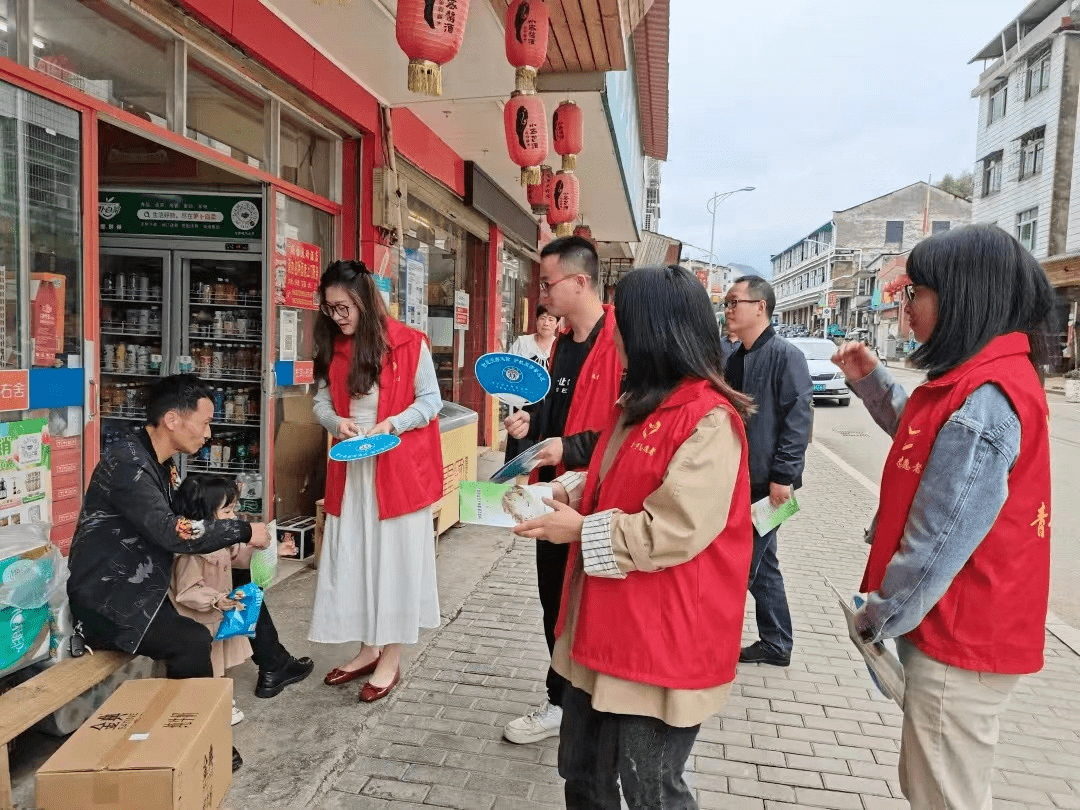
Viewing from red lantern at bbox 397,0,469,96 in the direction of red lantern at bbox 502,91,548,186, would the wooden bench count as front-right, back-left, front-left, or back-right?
back-left

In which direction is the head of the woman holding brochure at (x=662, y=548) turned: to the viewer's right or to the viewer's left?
to the viewer's left

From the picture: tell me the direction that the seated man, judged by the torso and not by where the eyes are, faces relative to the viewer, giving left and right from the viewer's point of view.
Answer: facing to the right of the viewer

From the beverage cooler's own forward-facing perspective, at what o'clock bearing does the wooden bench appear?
The wooden bench is roughly at 12 o'clock from the beverage cooler.

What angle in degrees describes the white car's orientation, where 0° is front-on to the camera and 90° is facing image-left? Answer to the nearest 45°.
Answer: approximately 0°

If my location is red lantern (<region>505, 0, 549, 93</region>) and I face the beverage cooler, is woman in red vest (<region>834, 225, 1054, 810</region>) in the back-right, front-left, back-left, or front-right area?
back-left

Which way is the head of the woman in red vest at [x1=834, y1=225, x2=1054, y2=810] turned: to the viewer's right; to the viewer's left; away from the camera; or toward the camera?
to the viewer's left

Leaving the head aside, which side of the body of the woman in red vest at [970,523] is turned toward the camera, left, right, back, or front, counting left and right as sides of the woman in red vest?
left

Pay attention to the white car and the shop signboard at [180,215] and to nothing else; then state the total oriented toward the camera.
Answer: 2

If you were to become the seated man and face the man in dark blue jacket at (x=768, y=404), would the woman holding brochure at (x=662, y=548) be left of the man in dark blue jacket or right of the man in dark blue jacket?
right

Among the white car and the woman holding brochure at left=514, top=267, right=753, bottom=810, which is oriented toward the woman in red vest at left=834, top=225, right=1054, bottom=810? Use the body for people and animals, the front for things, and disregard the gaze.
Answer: the white car

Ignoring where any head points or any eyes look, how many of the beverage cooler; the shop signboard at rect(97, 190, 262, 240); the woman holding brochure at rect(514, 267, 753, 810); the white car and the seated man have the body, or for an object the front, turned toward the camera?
3

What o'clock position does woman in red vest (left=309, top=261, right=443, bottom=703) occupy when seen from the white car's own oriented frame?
The woman in red vest is roughly at 12 o'clock from the white car.

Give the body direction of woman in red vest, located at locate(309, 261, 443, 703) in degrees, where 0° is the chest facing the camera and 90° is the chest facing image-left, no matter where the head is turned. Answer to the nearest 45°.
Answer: approximately 45°

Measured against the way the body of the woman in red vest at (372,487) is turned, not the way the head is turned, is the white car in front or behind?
behind
